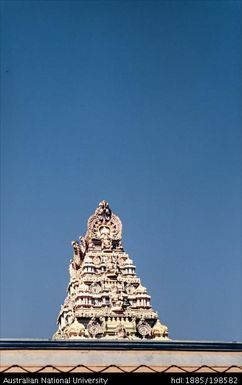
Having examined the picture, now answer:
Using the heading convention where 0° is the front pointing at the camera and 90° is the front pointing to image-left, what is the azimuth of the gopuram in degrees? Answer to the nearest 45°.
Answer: approximately 0°
